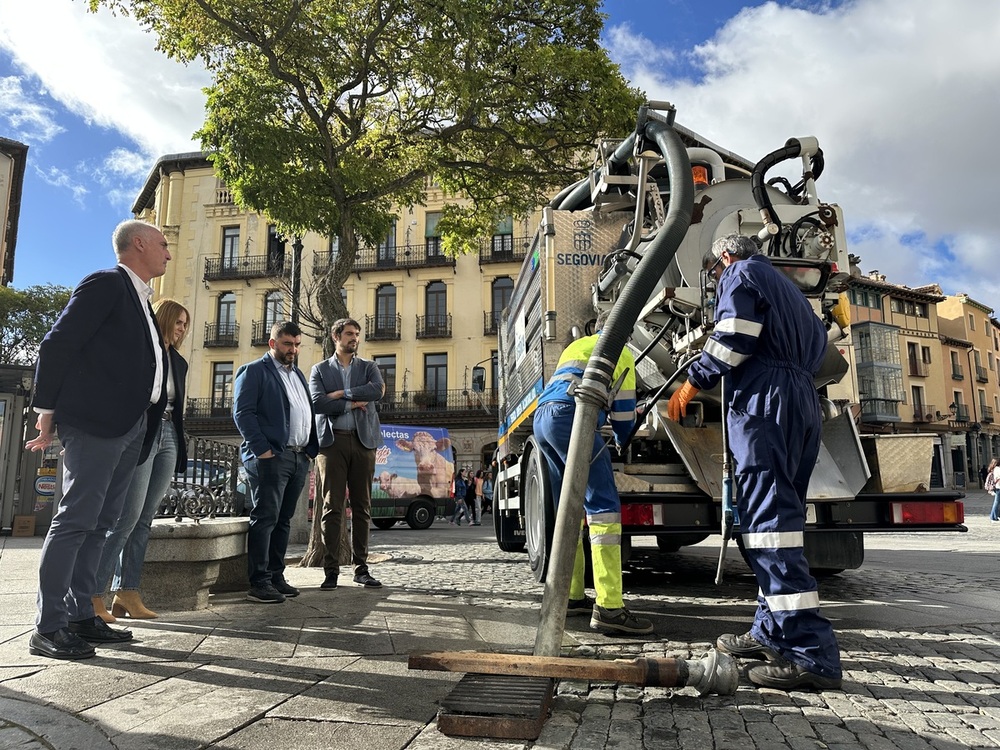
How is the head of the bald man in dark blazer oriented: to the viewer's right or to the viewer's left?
to the viewer's right

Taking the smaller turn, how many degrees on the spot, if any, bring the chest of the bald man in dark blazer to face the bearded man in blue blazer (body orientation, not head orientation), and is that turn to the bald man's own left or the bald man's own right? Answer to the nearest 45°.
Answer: approximately 45° to the bald man's own left

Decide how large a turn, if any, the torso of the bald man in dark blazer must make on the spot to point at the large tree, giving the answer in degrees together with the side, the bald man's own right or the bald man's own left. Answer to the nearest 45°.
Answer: approximately 45° to the bald man's own left

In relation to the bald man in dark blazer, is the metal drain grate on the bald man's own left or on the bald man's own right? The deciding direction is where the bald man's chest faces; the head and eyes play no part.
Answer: on the bald man's own right

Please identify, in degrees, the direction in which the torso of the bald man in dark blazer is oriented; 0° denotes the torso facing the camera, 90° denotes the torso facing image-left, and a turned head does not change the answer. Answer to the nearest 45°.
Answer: approximately 270°

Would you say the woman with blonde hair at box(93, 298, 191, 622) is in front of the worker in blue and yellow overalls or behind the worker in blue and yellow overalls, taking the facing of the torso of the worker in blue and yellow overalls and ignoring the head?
behind
